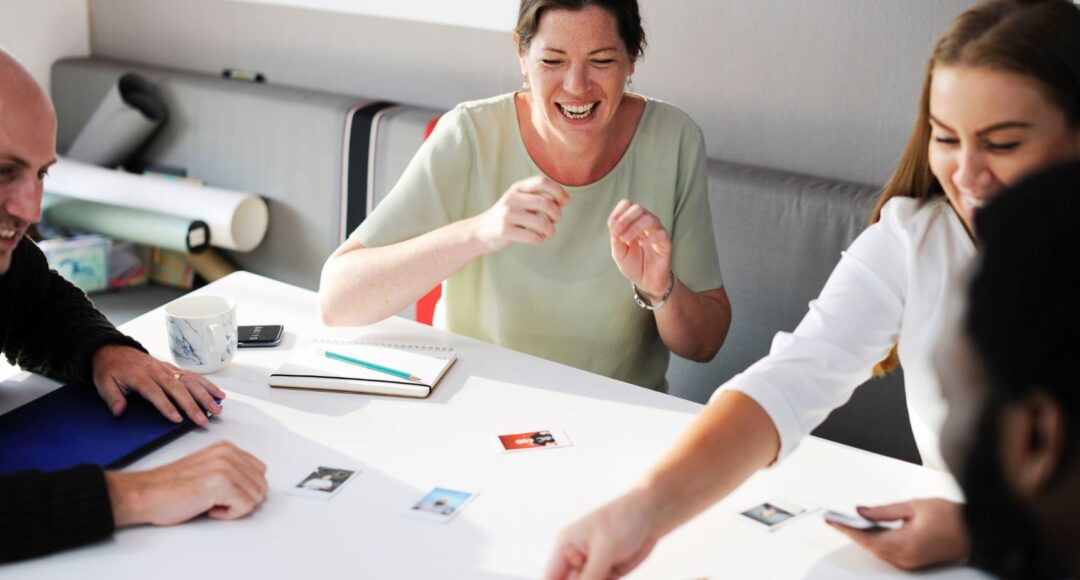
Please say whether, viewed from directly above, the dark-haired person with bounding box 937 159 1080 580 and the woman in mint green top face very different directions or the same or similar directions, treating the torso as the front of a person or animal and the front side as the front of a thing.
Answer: very different directions

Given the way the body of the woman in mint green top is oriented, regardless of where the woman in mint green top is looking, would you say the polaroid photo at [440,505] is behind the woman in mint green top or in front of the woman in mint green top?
in front

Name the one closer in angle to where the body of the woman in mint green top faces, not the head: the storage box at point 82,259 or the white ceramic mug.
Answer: the white ceramic mug

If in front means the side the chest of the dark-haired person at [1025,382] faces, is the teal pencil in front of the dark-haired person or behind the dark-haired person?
in front

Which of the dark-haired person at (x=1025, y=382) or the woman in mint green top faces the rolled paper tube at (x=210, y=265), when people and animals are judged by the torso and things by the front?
the dark-haired person

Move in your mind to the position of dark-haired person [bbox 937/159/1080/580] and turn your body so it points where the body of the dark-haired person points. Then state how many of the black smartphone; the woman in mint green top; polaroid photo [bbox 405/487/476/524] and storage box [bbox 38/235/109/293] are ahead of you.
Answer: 4

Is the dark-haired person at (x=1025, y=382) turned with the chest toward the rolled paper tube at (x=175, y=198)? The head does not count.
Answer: yes

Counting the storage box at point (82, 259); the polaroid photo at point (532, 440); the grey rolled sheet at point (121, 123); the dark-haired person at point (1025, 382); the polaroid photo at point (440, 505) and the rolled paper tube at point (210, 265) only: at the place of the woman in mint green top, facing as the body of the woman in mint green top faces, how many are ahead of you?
3

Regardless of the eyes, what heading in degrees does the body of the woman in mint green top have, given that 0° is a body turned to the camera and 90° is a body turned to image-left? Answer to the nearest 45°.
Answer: approximately 0°

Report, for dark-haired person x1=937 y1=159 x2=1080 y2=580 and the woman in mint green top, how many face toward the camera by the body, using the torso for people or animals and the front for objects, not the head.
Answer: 1

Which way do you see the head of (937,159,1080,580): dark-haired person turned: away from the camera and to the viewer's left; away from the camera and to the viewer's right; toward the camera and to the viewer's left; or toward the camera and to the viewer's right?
away from the camera and to the viewer's left

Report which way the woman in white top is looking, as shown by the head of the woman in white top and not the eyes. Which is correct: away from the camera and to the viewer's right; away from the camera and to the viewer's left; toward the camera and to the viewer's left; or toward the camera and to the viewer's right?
toward the camera and to the viewer's left

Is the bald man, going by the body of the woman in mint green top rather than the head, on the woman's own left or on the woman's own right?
on the woman's own right

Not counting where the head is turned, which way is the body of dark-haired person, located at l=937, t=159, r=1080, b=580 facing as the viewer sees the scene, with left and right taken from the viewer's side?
facing away from the viewer and to the left of the viewer
